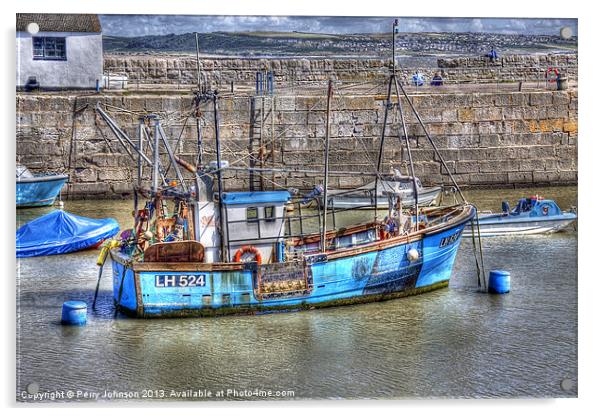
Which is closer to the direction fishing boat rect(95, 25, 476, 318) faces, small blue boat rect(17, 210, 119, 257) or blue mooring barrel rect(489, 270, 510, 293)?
the blue mooring barrel

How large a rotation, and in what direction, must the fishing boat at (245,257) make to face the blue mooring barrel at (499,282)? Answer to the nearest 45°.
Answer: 0° — it already faces it

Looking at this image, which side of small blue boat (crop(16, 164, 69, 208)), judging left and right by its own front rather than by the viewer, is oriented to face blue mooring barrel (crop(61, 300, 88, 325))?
right

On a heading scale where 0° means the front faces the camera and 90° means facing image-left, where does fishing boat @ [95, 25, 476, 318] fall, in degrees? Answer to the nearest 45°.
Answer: approximately 270°

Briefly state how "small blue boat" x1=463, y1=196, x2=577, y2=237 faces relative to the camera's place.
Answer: facing to the right of the viewer

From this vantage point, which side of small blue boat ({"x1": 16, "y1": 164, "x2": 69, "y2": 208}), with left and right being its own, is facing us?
right
